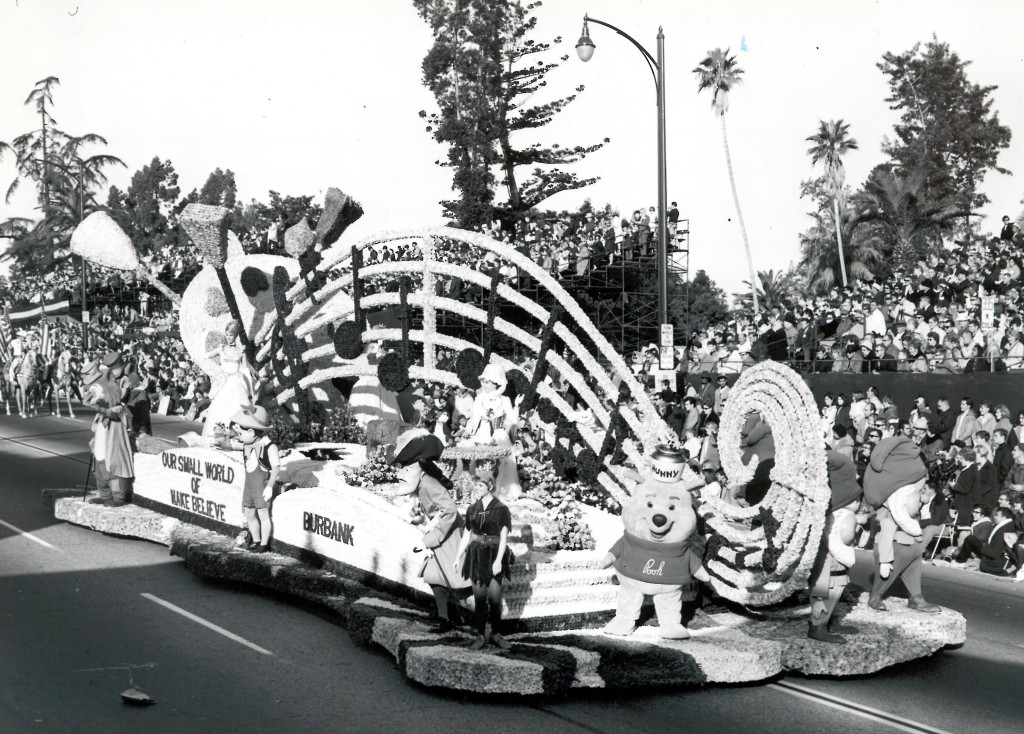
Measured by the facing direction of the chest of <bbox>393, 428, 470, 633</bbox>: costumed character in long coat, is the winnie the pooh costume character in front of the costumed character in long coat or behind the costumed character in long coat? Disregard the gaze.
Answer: behind

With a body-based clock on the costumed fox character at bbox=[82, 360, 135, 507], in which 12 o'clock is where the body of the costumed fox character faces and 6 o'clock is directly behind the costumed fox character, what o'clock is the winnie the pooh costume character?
The winnie the pooh costume character is roughly at 8 o'clock from the costumed fox character.

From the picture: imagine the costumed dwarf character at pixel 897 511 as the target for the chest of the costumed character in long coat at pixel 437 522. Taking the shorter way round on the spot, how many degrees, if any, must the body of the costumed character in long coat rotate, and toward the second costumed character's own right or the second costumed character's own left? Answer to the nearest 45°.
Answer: approximately 180°

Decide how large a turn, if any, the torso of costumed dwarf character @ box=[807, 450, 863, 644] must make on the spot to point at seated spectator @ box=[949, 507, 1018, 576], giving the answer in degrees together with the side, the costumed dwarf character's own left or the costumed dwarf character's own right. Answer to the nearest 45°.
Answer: approximately 90° to the costumed dwarf character's own left

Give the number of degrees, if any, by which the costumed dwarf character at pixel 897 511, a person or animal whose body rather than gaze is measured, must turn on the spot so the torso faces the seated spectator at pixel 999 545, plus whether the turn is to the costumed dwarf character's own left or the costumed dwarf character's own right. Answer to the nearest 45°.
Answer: approximately 90° to the costumed dwarf character's own left

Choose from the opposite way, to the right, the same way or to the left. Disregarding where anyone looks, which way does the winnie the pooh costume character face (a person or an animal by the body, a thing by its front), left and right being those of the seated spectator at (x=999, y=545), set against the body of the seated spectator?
to the left

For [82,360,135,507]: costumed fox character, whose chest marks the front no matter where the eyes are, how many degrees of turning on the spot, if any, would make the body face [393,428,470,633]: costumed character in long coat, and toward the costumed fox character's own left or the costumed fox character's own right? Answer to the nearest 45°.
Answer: approximately 90° to the costumed fox character's own left
